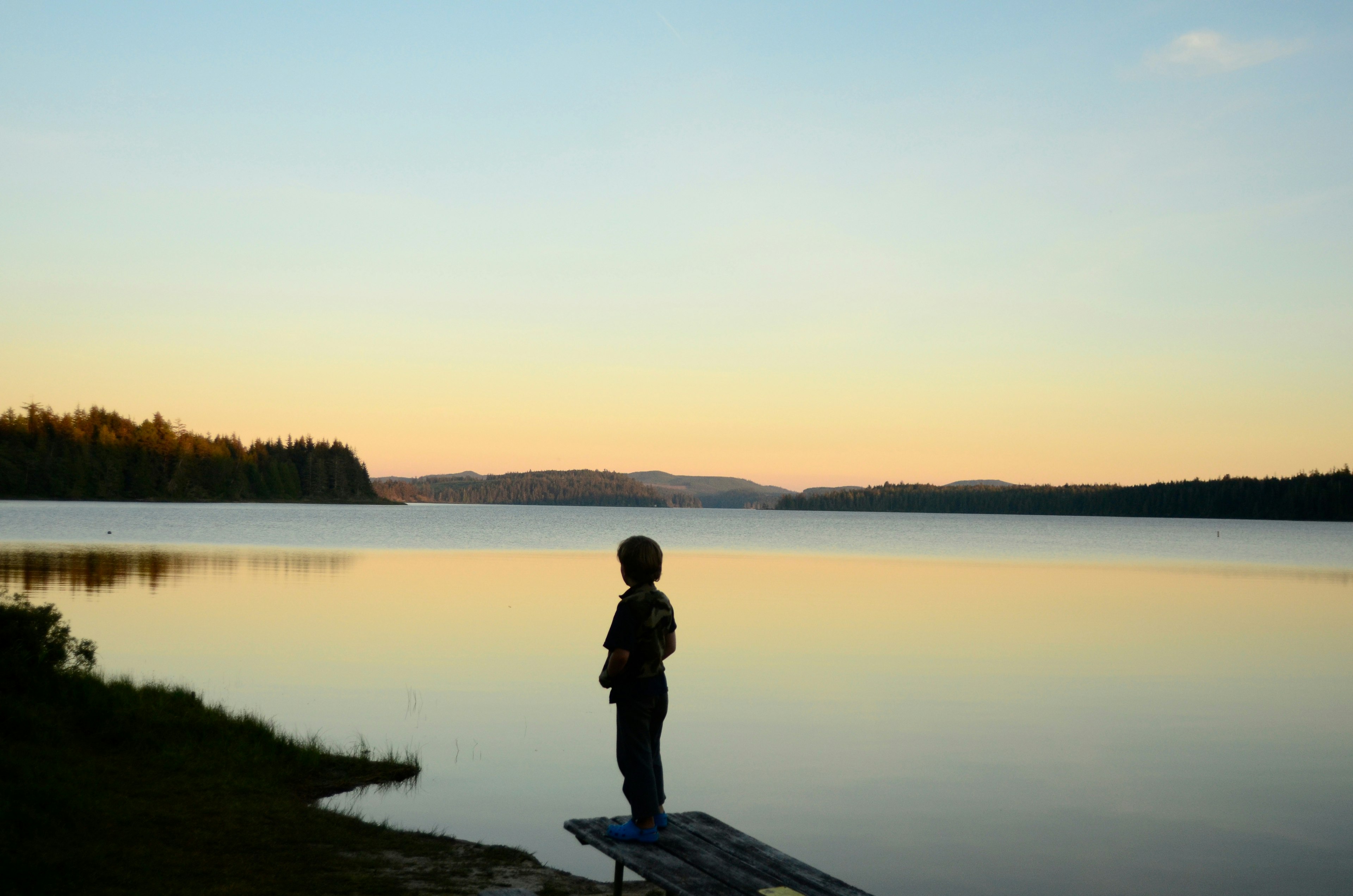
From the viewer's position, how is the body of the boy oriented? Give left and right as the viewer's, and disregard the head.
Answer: facing away from the viewer and to the left of the viewer
